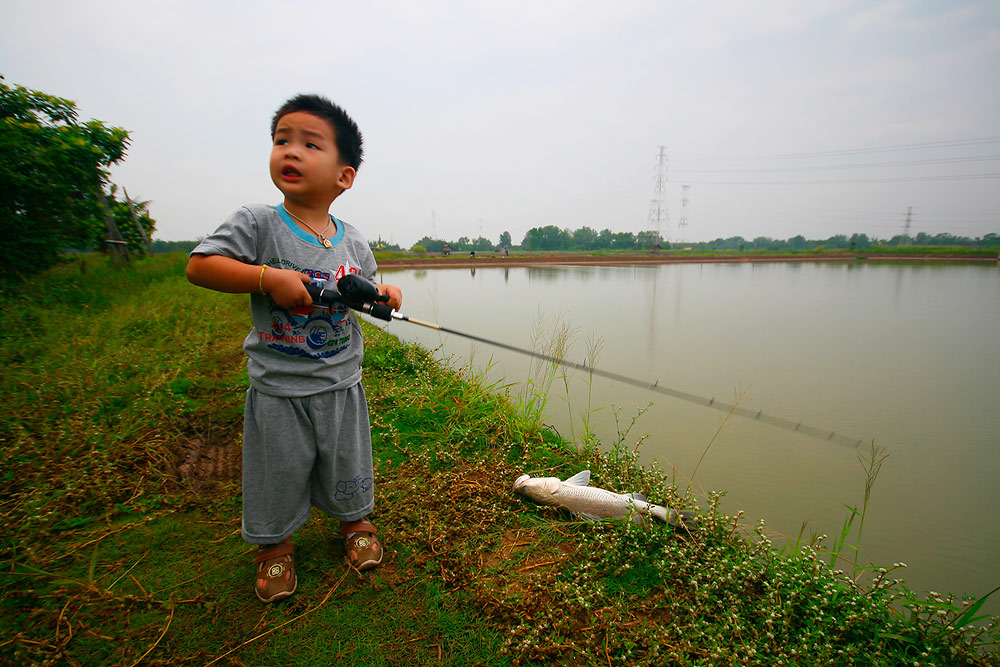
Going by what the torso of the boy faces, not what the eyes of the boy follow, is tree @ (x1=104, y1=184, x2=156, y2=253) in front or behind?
behind

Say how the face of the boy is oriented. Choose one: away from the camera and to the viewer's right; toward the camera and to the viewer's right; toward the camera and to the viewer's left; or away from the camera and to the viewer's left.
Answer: toward the camera and to the viewer's left

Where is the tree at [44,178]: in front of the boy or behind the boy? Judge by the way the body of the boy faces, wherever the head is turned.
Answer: behind

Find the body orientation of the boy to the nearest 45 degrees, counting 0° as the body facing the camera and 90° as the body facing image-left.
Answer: approximately 0°

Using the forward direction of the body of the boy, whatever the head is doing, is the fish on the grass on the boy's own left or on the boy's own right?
on the boy's own left

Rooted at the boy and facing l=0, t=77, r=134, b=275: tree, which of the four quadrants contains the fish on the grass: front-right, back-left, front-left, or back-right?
back-right
